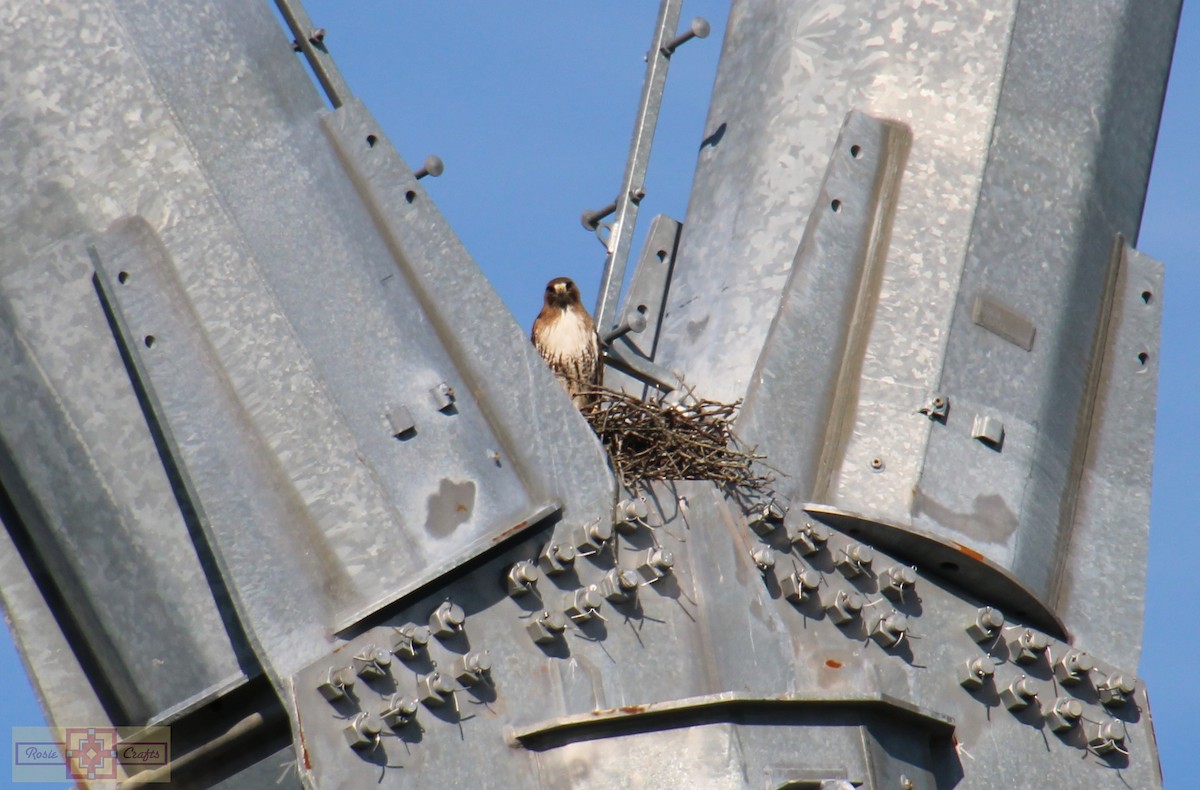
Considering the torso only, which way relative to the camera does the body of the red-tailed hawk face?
toward the camera
